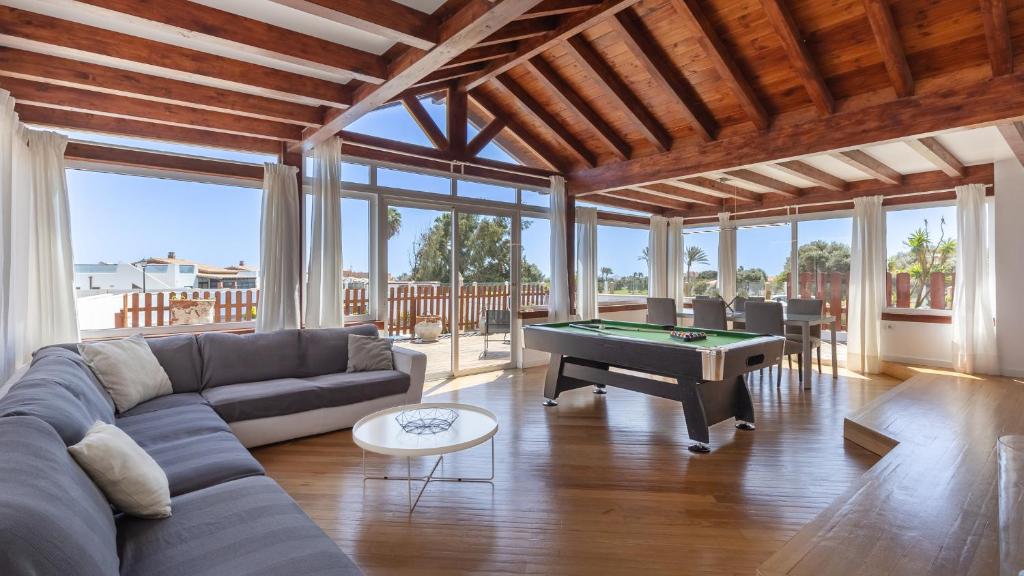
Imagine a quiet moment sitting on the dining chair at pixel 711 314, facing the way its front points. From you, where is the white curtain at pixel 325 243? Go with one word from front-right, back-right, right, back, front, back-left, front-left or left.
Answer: back-left

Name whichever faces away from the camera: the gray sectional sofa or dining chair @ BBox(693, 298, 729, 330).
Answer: the dining chair

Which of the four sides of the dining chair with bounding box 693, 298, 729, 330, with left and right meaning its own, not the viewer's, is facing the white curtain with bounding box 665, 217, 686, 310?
front

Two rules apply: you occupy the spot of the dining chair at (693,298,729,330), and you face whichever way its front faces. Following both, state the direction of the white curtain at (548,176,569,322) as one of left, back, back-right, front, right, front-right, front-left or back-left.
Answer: left

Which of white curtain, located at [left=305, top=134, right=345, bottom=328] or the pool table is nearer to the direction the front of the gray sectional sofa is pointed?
the pool table

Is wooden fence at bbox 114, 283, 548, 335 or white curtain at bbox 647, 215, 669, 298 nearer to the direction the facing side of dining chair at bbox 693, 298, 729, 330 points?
the white curtain

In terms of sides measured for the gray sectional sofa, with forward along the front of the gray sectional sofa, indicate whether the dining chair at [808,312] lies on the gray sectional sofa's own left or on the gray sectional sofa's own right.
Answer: on the gray sectional sofa's own left

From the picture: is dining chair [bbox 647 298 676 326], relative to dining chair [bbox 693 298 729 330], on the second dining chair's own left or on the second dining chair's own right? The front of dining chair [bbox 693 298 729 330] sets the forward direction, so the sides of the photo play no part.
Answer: on the second dining chair's own left

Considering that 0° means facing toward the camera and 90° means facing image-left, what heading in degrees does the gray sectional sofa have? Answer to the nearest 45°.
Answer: approximately 315°

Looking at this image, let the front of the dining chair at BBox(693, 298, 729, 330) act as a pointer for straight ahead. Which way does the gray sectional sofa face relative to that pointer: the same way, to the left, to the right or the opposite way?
to the right

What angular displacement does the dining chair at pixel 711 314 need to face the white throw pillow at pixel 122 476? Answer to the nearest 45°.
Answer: approximately 180°

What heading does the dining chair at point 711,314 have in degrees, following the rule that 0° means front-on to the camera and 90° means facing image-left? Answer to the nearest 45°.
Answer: approximately 180°

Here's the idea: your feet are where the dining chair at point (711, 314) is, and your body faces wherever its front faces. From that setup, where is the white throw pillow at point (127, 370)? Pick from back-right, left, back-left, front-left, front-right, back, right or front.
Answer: back-left

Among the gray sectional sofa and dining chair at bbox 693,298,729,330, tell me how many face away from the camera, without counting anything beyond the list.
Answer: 1
